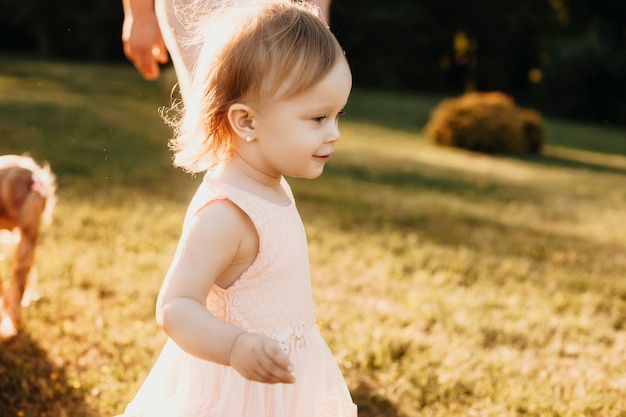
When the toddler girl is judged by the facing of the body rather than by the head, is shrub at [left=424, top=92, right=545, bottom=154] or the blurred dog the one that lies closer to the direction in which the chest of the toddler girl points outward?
the shrub

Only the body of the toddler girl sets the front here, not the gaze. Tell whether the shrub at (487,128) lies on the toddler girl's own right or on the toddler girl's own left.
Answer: on the toddler girl's own left

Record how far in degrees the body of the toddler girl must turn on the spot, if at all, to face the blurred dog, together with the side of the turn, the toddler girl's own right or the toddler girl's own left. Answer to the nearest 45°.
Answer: approximately 135° to the toddler girl's own left

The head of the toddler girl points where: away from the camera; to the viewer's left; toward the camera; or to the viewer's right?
to the viewer's right

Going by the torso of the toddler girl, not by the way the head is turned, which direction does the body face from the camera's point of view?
to the viewer's right
